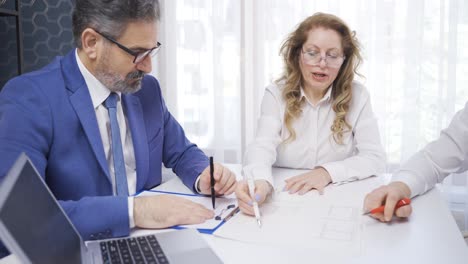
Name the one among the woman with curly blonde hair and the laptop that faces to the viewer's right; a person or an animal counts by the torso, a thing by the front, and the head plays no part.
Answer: the laptop

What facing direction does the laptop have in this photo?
to the viewer's right

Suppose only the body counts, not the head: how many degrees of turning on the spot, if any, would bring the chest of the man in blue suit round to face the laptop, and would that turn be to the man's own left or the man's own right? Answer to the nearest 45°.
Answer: approximately 45° to the man's own right

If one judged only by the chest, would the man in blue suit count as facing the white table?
yes

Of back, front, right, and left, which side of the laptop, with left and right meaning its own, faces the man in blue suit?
left

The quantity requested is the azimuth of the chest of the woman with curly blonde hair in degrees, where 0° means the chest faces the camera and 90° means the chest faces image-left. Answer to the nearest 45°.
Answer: approximately 0°

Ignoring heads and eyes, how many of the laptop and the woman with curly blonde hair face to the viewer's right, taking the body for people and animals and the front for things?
1

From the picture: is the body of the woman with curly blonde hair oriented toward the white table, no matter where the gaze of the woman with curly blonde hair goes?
yes

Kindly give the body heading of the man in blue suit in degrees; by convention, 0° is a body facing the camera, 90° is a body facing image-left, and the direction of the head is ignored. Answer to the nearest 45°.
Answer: approximately 315°

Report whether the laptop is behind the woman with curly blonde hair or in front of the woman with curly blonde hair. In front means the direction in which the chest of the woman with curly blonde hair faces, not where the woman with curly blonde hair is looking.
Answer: in front
